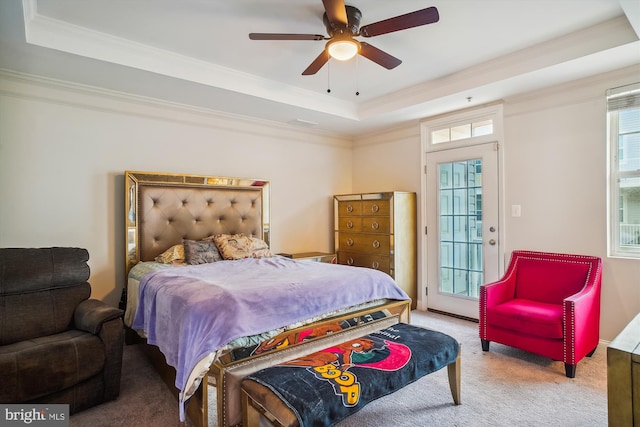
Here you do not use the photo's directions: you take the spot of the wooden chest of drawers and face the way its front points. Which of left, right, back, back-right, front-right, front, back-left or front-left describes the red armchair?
left

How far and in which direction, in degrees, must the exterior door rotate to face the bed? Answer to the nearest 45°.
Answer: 0° — it already faces it

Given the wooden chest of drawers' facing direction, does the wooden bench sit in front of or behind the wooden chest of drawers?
in front

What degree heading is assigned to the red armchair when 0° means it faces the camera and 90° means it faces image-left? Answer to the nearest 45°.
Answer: approximately 45°

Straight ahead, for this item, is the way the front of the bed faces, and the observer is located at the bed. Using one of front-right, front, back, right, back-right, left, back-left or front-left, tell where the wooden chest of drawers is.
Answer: left

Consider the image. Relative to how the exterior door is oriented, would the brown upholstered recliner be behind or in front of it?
in front
